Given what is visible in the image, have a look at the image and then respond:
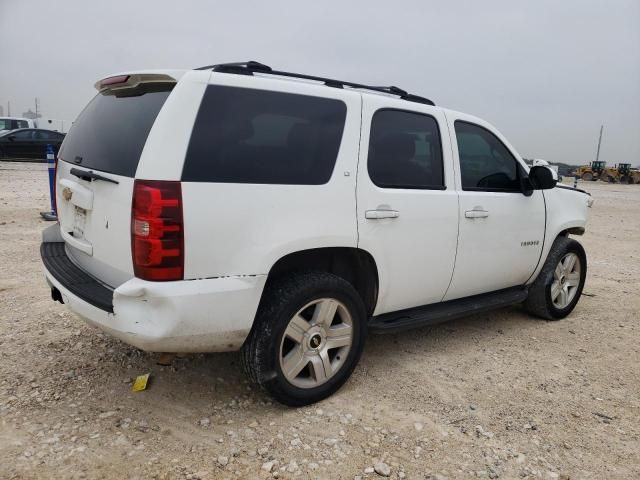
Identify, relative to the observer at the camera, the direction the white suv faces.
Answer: facing away from the viewer and to the right of the viewer

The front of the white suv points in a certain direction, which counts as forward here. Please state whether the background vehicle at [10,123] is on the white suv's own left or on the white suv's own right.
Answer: on the white suv's own left
